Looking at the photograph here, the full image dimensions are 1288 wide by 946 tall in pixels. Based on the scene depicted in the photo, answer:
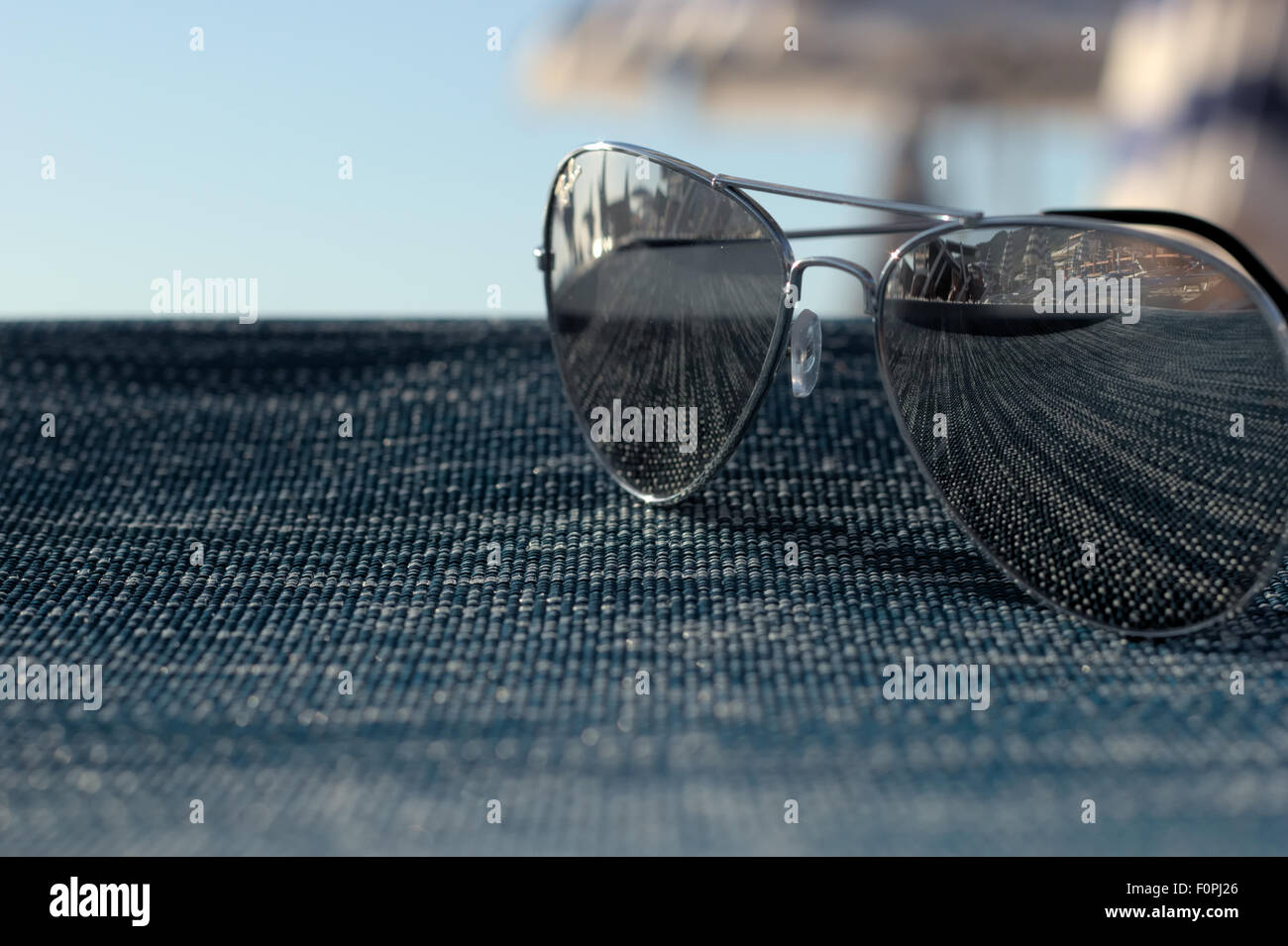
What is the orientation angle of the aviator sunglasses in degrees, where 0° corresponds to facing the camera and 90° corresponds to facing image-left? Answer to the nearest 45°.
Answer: approximately 45°
